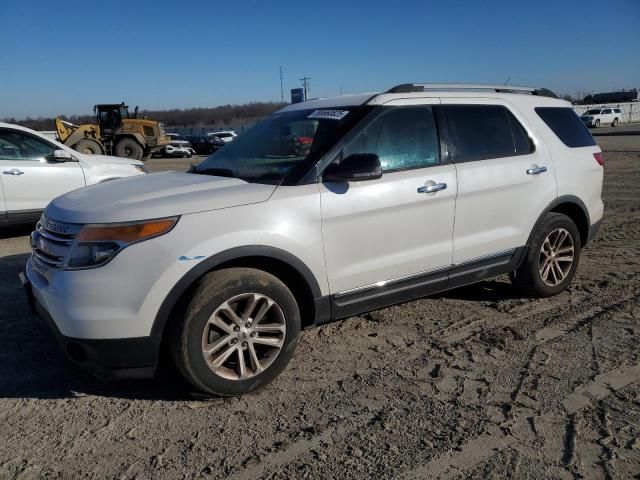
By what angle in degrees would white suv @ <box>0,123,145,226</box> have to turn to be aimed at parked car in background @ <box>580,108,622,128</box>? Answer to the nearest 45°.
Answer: approximately 45° to its left

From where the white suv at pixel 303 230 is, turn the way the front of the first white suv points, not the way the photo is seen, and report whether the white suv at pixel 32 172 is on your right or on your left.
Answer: on your right

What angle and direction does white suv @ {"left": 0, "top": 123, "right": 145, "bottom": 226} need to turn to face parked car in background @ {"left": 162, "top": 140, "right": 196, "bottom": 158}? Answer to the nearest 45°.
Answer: approximately 90° to its left

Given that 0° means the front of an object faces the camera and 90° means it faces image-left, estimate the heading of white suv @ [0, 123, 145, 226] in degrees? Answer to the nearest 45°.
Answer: approximately 270°

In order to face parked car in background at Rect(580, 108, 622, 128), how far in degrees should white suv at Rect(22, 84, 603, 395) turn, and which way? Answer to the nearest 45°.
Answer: approximately 180°

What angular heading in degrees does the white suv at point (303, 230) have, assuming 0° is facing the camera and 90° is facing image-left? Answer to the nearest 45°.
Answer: approximately 45°

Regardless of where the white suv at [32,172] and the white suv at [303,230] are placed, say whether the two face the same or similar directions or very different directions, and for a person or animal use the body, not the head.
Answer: very different directions

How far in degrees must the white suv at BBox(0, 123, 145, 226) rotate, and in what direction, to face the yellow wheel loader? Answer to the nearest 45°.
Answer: approximately 90° to its left

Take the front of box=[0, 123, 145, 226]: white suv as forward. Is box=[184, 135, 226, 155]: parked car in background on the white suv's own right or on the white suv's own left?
on the white suv's own left

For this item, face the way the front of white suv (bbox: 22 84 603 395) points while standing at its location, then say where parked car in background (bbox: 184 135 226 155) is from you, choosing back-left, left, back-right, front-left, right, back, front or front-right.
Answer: back-right
